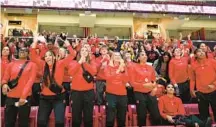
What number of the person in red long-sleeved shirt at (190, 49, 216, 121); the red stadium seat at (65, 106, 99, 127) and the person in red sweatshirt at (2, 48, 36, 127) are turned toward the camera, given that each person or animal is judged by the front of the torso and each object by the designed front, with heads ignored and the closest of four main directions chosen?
3

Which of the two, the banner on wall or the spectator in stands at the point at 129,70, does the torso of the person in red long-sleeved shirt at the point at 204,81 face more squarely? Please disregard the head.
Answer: the spectator in stands

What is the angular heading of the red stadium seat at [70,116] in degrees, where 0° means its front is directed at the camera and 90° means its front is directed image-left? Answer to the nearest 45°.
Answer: approximately 0°

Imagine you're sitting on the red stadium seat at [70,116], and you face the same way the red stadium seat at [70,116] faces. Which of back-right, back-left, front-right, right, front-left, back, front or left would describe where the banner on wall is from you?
back

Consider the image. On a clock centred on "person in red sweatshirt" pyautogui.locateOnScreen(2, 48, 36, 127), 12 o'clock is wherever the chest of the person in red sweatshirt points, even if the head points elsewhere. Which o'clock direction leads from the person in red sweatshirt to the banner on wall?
The banner on wall is roughly at 7 o'clock from the person in red sweatshirt.

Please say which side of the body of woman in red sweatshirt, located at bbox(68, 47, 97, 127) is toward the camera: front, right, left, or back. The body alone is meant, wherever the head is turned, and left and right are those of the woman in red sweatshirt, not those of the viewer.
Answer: front

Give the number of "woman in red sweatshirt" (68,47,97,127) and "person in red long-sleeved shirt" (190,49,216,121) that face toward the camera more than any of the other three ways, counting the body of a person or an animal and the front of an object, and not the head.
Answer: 2

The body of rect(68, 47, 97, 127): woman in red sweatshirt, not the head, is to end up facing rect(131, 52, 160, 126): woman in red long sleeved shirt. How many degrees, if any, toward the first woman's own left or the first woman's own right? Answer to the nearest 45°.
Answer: approximately 90° to the first woman's own left

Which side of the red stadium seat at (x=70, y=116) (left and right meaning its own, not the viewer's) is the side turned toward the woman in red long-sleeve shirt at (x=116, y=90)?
left

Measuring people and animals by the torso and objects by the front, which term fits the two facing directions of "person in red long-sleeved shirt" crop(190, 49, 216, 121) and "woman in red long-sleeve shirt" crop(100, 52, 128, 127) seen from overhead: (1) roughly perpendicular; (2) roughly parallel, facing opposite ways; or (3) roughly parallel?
roughly parallel

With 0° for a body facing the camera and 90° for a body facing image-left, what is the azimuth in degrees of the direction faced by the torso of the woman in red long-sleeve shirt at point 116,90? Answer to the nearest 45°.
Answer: approximately 0°
